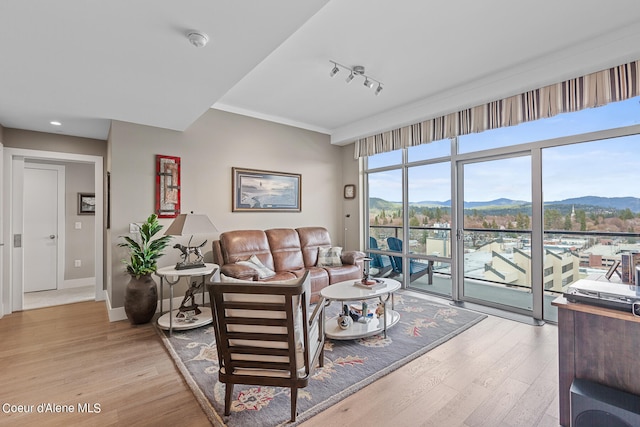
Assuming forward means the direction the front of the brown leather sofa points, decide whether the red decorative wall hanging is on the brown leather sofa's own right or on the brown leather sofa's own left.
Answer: on the brown leather sofa's own right

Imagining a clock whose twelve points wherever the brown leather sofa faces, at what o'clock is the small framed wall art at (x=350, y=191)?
The small framed wall art is roughly at 9 o'clock from the brown leather sofa.

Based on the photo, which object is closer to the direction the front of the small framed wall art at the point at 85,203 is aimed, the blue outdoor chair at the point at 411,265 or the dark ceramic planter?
the dark ceramic planter

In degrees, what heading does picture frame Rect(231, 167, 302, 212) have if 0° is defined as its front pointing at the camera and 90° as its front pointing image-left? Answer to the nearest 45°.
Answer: approximately 315°

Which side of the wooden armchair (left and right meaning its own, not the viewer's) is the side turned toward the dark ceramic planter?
left
